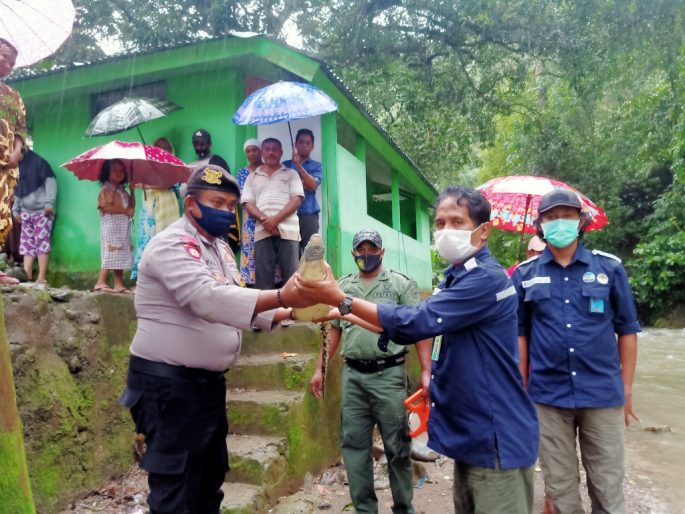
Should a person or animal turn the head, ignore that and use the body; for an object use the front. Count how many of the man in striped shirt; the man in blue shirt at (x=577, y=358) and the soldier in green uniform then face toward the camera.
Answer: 3

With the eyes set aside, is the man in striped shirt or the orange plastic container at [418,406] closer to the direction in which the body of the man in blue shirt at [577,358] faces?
the orange plastic container

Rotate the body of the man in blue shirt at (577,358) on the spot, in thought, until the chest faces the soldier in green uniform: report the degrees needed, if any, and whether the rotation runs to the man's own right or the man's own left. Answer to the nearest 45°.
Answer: approximately 90° to the man's own right

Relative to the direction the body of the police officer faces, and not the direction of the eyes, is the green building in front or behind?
behind

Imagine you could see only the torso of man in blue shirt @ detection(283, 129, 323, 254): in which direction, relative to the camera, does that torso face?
toward the camera

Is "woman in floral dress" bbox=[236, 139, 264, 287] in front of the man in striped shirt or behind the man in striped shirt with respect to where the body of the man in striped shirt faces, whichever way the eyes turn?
behind

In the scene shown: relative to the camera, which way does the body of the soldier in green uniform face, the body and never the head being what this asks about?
toward the camera

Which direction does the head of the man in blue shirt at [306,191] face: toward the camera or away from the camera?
toward the camera

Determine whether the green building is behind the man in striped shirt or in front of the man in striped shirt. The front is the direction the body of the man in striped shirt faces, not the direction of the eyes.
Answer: behind

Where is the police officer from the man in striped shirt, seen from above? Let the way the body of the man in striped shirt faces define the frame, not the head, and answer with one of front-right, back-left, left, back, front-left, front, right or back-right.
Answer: front

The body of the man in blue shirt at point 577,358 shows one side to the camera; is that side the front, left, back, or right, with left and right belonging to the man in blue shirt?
front

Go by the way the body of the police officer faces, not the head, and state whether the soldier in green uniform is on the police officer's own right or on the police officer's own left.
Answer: on the police officer's own left

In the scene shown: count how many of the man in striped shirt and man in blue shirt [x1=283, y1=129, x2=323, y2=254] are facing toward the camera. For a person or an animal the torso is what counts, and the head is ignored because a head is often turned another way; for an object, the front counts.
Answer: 2

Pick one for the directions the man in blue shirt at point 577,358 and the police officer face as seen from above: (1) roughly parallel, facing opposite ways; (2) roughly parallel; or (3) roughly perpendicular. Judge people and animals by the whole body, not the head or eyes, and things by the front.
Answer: roughly perpendicular
